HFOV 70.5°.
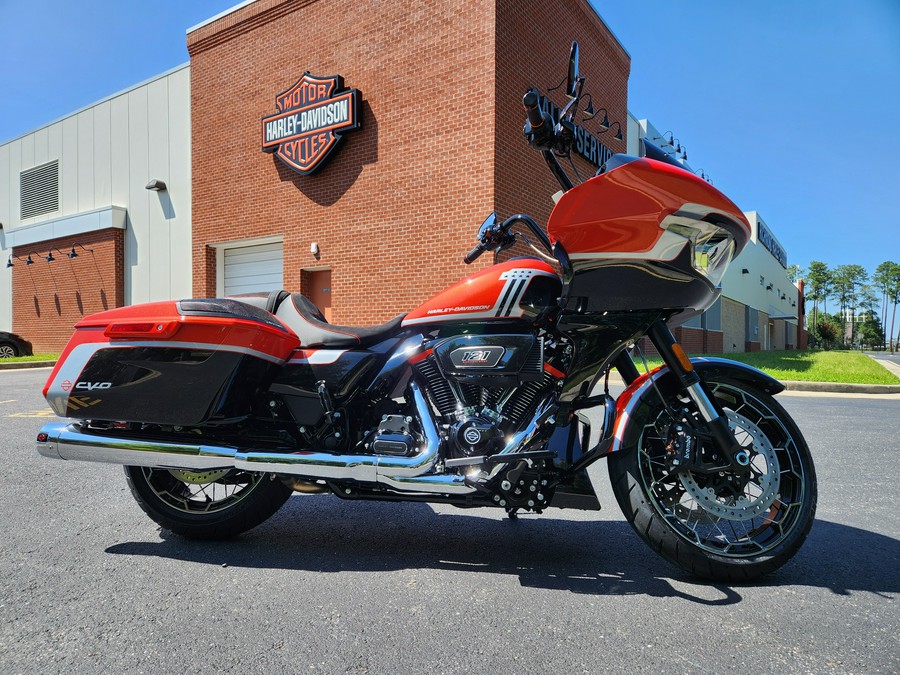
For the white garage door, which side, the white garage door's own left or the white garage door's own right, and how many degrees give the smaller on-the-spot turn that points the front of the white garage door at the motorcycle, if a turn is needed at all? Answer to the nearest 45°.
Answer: approximately 45° to the white garage door's own left

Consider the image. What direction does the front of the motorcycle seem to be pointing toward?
to the viewer's right

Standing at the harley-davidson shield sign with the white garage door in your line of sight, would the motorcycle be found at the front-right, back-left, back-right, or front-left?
back-left

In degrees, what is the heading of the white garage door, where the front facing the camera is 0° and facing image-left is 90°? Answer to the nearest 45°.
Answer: approximately 45°

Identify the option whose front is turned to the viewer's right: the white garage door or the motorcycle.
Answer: the motorcycle

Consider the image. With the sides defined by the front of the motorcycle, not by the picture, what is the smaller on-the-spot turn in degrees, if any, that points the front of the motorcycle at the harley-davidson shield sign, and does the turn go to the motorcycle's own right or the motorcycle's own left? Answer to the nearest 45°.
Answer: approximately 90° to the motorcycle's own left

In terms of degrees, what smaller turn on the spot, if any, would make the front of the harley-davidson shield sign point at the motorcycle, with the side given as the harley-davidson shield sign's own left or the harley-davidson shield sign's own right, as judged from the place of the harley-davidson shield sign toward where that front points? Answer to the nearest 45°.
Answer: approximately 45° to the harley-davidson shield sign's own left

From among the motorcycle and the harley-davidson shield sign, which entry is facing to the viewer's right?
the motorcycle

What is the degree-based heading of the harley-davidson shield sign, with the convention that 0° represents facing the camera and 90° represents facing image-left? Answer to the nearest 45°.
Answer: approximately 45°
